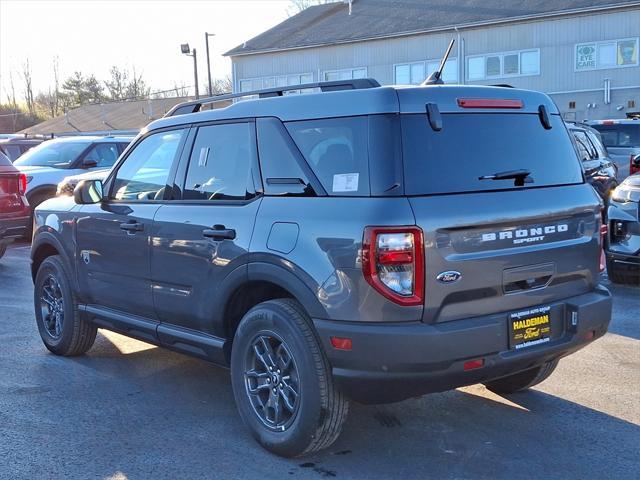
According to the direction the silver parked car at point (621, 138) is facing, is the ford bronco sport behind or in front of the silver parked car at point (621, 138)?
behind

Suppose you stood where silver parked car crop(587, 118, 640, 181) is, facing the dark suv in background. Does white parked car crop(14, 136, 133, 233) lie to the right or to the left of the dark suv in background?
right

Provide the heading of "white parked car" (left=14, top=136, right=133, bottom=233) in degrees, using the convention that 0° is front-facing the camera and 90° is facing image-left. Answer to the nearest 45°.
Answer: approximately 45°

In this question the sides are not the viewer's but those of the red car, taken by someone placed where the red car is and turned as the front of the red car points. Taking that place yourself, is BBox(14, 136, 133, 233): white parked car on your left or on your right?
on your right

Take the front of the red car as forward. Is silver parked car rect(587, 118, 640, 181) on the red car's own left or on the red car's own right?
on the red car's own right

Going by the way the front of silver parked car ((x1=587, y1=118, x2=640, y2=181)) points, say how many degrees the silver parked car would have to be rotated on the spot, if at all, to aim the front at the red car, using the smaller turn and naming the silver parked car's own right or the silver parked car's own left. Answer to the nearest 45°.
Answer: approximately 135° to the silver parked car's own left

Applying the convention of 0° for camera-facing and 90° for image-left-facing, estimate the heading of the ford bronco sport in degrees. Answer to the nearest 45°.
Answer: approximately 135°

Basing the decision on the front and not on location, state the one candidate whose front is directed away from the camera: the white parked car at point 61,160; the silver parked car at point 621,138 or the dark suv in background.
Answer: the silver parked car
